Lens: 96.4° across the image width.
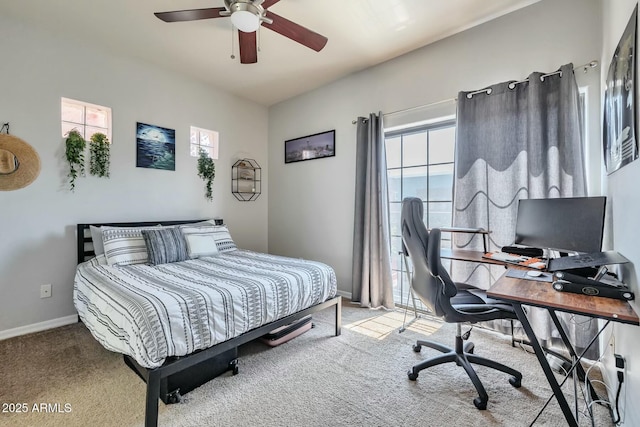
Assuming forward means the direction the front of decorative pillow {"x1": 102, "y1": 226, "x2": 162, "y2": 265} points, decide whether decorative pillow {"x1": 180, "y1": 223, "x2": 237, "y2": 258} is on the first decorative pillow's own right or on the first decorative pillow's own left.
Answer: on the first decorative pillow's own left

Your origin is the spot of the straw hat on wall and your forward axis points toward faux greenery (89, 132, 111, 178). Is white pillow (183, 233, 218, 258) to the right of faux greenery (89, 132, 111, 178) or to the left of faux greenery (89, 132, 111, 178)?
right

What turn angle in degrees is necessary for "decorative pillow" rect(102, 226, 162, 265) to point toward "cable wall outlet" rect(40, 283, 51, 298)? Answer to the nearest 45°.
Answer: approximately 135° to its right

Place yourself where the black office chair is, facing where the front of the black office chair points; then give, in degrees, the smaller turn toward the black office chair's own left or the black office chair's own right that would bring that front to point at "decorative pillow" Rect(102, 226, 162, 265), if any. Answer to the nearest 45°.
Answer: approximately 180°

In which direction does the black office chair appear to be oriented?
to the viewer's right

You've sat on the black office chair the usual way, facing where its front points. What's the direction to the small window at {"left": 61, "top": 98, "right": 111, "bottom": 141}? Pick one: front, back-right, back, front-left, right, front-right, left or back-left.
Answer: back

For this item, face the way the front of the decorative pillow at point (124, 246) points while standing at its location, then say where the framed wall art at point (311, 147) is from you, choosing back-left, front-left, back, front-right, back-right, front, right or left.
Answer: left

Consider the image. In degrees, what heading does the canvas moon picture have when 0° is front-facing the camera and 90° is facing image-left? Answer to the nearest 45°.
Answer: approximately 315°

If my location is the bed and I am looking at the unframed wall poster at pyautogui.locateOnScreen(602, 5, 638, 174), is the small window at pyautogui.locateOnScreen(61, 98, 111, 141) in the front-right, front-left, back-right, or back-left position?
back-left

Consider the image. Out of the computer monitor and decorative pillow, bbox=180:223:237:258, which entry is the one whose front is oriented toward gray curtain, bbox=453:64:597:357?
the decorative pillow

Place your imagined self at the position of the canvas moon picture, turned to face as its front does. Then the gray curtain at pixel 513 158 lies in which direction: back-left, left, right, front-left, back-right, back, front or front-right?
front

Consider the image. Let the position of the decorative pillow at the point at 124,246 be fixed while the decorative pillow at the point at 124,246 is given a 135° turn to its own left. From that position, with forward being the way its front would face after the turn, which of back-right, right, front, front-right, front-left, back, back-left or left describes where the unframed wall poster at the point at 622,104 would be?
right

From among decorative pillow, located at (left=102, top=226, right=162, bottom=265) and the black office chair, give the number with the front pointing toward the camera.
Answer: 1

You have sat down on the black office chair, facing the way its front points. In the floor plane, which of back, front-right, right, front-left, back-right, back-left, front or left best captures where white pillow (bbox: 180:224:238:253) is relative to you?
back

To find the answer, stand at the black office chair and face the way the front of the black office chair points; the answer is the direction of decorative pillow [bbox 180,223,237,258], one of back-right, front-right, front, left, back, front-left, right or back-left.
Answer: back

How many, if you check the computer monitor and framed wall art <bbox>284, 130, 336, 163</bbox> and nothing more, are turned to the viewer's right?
0
